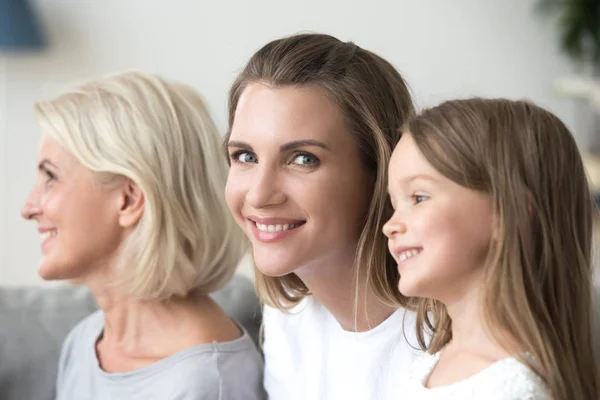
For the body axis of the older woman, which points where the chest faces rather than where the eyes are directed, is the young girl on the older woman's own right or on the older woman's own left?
on the older woman's own left

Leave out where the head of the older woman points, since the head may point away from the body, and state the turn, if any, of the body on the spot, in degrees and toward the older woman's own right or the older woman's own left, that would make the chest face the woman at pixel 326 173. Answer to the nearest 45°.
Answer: approximately 135° to the older woman's own left

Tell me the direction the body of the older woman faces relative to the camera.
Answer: to the viewer's left

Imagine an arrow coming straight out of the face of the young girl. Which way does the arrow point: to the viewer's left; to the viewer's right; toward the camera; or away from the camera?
to the viewer's left

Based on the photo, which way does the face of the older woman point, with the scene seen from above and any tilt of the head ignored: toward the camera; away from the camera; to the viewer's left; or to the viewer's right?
to the viewer's left

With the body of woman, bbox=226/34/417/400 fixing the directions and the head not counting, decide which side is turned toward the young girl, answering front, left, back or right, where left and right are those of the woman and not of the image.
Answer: left
